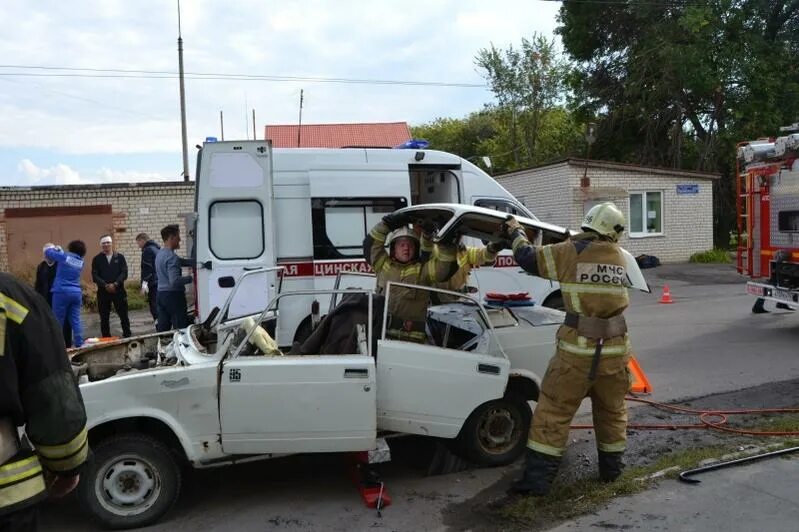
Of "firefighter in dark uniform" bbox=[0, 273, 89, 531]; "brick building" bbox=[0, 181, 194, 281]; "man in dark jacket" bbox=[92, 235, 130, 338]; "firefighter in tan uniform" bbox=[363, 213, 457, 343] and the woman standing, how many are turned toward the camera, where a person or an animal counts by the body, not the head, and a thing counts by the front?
3

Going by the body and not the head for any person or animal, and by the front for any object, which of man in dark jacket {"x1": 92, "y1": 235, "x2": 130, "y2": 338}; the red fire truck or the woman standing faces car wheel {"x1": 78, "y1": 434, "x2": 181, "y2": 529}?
the man in dark jacket

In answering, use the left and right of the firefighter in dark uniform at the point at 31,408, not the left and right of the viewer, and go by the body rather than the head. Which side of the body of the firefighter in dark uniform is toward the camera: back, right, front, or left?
back

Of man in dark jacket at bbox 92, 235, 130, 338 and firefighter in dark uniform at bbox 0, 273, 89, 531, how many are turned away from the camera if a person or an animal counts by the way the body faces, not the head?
1

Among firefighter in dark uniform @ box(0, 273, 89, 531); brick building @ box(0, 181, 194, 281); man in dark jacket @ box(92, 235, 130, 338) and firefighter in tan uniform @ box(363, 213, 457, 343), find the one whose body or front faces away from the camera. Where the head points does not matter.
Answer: firefighter in dark uniform @ box(0, 273, 89, 531)

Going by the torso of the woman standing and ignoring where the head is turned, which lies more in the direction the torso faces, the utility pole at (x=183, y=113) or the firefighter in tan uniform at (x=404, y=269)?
the utility pole
